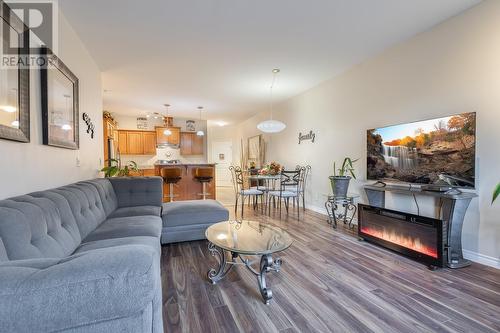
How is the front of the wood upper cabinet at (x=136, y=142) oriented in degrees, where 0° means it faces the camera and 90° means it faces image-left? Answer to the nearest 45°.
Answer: approximately 0°

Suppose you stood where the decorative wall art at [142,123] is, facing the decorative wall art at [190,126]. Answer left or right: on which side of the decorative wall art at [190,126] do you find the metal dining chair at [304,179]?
right

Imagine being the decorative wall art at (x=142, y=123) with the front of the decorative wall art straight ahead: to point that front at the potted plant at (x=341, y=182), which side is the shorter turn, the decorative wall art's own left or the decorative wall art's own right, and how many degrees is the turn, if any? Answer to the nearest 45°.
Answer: approximately 45° to the decorative wall art's own left

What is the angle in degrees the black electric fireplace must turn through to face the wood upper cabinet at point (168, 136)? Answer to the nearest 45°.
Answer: approximately 45° to its right

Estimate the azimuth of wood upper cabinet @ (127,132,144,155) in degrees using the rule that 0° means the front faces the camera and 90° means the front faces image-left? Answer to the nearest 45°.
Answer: approximately 0°

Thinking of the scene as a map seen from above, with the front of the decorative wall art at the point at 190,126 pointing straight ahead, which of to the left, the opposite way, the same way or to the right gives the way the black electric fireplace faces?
to the right

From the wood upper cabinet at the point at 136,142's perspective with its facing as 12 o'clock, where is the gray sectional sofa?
The gray sectional sofa is roughly at 12 o'clock from the wood upper cabinet.

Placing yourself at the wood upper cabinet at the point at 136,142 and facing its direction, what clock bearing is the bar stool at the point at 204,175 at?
The bar stool is roughly at 11 o'clock from the wood upper cabinet.

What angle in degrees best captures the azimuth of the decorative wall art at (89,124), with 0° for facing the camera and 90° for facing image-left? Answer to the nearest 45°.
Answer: approximately 270°

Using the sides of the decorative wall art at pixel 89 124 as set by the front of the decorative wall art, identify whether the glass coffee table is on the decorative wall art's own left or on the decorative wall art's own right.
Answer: on the decorative wall art's own right

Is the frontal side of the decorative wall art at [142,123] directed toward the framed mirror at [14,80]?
yes
